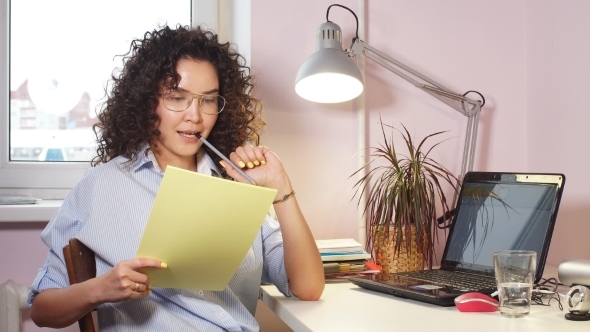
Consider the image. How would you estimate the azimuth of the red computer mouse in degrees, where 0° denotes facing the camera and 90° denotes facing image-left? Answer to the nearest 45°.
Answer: approximately 270°

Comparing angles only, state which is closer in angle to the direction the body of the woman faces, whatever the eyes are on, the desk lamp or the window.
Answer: the desk lamp

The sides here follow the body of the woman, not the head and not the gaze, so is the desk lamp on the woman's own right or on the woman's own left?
on the woman's own left

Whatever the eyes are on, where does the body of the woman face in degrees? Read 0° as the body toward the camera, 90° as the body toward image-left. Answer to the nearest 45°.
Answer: approximately 315°

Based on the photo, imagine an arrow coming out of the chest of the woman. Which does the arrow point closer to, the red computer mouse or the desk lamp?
the red computer mouse

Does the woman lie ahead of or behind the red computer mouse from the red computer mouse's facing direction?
behind

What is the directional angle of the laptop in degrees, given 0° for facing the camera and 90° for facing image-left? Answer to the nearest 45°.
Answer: approximately 45°
